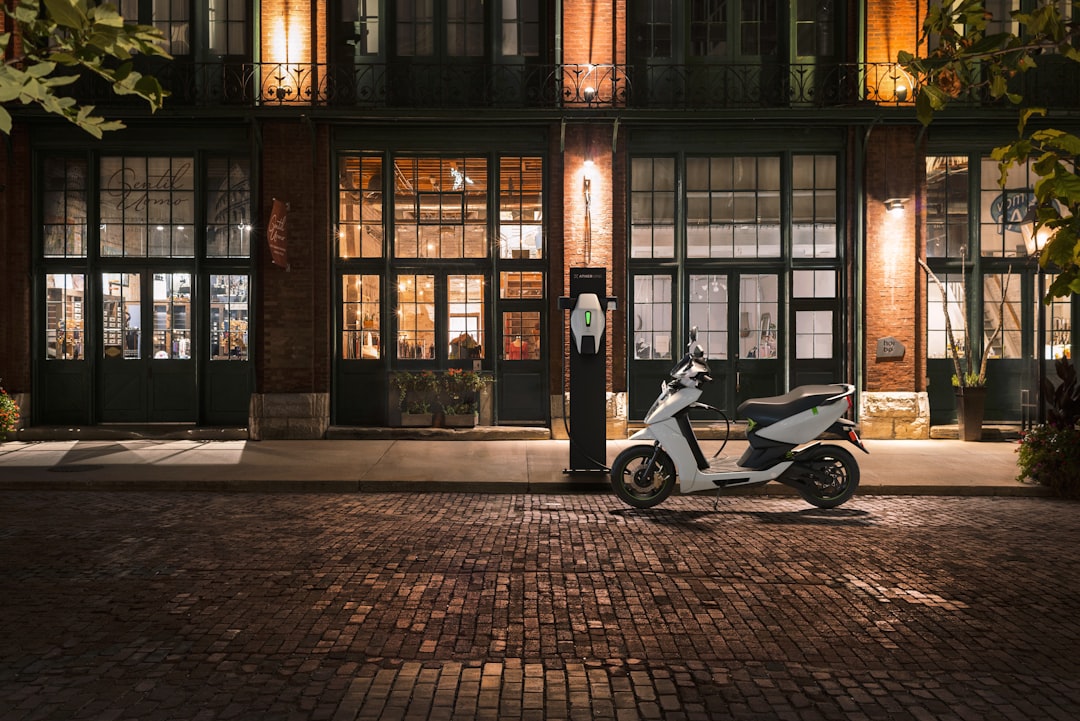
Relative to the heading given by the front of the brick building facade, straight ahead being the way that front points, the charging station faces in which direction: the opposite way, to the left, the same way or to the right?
the same way

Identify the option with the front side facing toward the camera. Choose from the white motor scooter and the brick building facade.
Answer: the brick building facade

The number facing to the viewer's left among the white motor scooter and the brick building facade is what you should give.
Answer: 1

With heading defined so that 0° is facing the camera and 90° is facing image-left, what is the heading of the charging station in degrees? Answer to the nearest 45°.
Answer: approximately 0°

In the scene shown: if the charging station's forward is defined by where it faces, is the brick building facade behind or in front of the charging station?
behind

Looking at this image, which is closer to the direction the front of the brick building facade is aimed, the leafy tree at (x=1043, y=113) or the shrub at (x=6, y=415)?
the leafy tree

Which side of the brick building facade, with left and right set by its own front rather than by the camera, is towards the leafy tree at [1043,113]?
front

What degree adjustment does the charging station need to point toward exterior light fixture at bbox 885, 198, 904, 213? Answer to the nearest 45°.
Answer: approximately 135° to its left

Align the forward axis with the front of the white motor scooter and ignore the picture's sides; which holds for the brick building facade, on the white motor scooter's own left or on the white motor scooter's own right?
on the white motor scooter's own right

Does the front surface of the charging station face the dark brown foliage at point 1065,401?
no

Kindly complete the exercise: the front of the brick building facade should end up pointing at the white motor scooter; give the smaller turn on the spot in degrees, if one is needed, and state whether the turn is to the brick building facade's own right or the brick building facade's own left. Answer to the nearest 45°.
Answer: approximately 45° to the brick building facade's own left

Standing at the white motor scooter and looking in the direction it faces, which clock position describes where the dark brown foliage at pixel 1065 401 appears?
The dark brown foliage is roughly at 5 o'clock from the white motor scooter.

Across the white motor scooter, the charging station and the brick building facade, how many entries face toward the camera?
2

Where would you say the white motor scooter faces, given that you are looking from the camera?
facing to the left of the viewer

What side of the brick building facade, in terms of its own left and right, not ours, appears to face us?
front

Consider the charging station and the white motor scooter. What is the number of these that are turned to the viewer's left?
1

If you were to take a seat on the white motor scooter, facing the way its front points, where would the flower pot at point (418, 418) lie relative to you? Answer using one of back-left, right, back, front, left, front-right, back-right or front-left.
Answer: front-right
